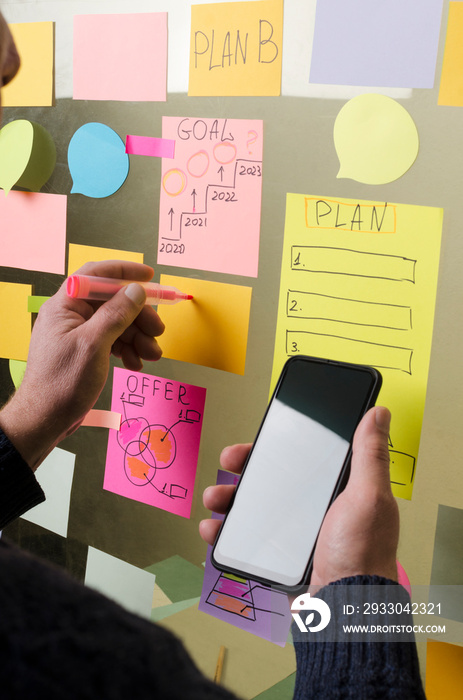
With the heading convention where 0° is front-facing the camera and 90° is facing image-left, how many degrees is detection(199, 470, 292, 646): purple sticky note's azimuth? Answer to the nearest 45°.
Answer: approximately 0°
